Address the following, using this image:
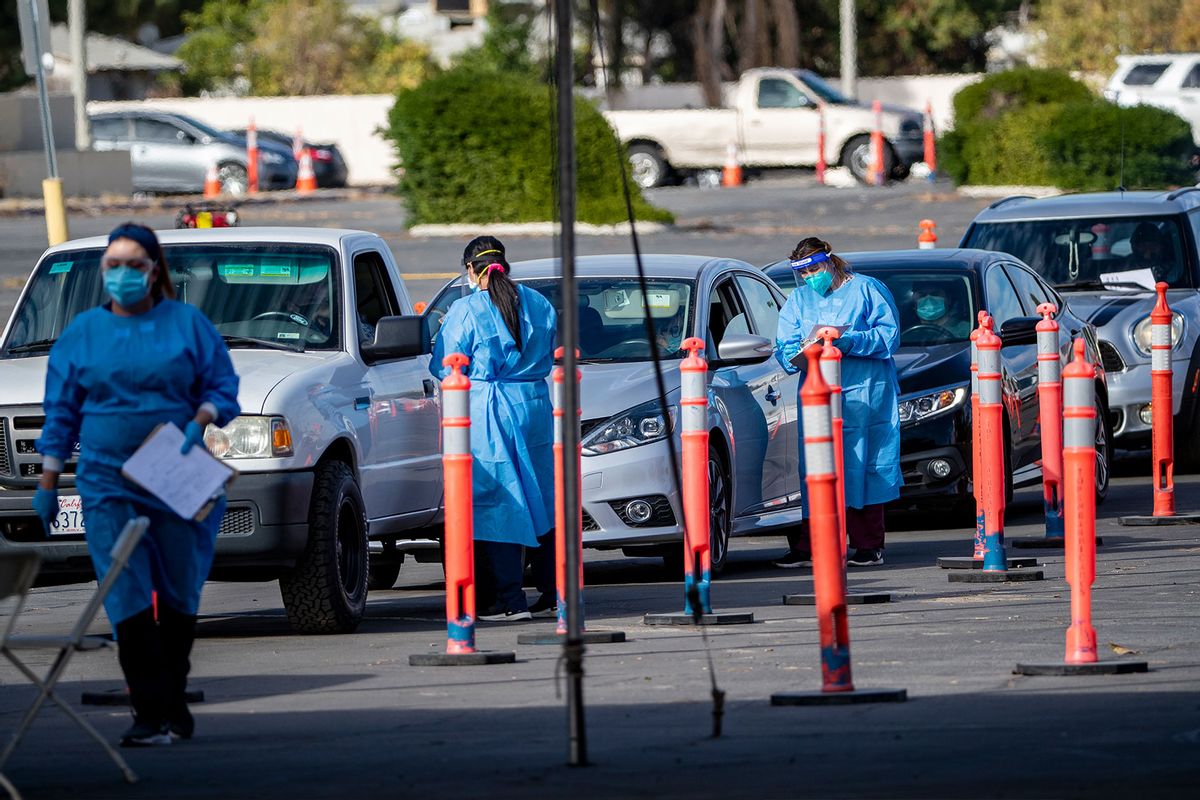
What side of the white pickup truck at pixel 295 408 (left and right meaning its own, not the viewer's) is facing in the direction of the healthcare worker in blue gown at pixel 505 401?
left

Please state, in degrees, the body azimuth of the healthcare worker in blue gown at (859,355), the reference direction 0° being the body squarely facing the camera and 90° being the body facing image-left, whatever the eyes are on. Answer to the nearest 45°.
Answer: approximately 45°

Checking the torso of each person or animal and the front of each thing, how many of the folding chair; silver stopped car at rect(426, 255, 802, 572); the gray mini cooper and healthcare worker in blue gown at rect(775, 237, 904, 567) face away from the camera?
0

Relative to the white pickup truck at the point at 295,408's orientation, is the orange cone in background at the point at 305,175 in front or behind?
behind

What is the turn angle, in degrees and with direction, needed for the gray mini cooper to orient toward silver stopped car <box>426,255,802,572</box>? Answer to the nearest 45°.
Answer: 0° — it already faces it

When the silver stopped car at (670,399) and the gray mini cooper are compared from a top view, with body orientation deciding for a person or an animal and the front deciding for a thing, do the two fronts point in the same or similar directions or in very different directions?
same or similar directions

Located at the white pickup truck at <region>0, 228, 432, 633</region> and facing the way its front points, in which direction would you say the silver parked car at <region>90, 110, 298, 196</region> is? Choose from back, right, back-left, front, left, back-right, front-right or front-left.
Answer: back-right

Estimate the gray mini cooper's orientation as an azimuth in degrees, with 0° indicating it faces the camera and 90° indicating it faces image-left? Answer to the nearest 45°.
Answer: approximately 45°

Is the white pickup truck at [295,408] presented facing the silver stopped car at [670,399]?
no

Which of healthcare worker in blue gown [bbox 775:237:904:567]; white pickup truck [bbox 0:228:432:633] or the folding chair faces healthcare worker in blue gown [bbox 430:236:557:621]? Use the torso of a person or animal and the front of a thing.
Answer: healthcare worker in blue gown [bbox 775:237:904:567]

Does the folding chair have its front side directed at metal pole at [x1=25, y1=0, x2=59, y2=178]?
no

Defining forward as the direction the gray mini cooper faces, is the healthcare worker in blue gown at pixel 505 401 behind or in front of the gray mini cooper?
in front

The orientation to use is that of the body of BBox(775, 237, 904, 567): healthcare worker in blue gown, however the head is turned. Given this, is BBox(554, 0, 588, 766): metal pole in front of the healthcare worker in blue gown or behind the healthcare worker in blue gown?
in front

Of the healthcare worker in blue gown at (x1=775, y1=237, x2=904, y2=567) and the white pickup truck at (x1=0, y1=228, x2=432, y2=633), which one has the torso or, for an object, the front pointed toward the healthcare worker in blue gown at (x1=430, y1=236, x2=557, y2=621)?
the healthcare worker in blue gown at (x1=775, y1=237, x2=904, y2=567)

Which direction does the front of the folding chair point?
to the viewer's left

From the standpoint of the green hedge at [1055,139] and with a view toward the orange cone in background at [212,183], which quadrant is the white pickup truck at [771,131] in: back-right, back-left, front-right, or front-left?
front-right

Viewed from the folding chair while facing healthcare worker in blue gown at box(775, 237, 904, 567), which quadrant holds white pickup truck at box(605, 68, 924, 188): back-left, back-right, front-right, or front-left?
front-left

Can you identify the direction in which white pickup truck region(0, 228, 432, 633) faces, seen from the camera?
facing the viewer and to the left of the viewer

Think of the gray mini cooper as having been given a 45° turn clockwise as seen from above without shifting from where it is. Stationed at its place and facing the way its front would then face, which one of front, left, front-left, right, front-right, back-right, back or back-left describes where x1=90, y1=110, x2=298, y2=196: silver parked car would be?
front-right

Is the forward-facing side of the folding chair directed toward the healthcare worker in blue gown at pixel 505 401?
no
